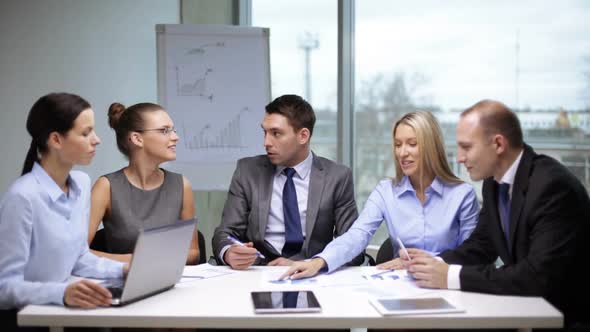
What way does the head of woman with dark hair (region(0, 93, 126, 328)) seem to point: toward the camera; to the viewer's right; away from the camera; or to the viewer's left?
to the viewer's right

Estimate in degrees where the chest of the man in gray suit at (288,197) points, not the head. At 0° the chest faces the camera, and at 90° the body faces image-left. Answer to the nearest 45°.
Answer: approximately 0°

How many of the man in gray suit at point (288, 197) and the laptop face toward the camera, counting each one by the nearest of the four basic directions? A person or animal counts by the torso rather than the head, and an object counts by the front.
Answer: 1

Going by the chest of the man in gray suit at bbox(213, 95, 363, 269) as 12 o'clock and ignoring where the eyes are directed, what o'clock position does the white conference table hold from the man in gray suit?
The white conference table is roughly at 12 o'clock from the man in gray suit.

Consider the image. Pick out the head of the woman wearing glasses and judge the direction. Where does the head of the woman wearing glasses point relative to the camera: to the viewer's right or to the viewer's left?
to the viewer's right

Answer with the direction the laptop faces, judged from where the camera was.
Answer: facing away from the viewer and to the left of the viewer
